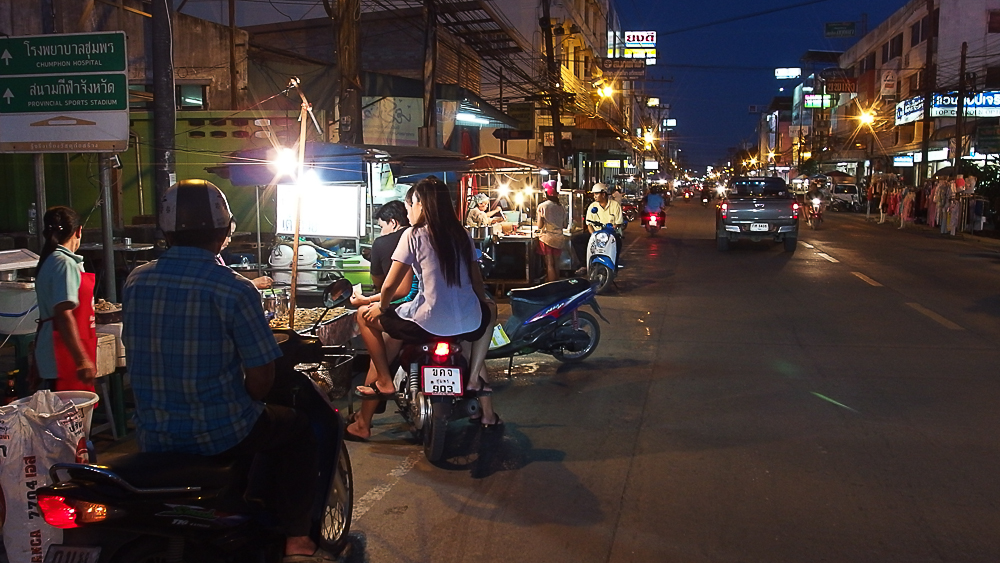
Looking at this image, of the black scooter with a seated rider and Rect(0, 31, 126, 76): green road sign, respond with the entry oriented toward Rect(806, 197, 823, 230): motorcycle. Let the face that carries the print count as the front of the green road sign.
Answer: the black scooter with a seated rider

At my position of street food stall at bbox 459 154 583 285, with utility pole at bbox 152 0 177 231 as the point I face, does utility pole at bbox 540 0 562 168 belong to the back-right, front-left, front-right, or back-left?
back-right

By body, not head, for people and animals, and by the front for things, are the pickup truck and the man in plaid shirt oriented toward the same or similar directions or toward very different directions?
same or similar directions

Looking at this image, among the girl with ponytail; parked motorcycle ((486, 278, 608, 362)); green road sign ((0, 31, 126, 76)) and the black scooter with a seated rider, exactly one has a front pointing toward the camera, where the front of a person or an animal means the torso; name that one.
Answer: the green road sign

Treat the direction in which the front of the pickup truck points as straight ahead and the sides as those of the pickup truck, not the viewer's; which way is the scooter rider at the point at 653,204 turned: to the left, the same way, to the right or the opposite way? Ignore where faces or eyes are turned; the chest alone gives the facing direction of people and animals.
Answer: the same way

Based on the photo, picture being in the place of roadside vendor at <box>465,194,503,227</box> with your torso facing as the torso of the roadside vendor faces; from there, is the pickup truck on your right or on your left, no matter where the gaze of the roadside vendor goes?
on your left

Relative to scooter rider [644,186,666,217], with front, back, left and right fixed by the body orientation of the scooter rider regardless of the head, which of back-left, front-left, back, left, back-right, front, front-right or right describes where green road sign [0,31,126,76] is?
back

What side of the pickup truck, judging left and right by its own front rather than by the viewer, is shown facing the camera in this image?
back

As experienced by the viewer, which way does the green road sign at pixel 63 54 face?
facing the viewer

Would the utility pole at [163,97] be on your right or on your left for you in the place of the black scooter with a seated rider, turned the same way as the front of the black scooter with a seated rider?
on your left

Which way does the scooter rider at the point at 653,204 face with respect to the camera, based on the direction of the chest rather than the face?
away from the camera

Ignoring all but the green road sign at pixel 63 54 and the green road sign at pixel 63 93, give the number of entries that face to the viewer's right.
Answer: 0

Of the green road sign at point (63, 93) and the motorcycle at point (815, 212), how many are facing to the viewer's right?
0
